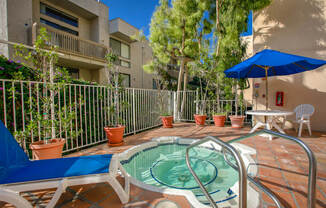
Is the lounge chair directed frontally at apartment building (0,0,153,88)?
no

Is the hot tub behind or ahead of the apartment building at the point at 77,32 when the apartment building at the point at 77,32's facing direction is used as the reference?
ahead

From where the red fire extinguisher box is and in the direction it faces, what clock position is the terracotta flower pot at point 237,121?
The terracotta flower pot is roughly at 2 o'clock from the red fire extinguisher box.

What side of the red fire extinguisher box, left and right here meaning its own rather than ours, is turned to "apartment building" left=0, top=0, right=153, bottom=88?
right

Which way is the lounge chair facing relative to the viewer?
to the viewer's right

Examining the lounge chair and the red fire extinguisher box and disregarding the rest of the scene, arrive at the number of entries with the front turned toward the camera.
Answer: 1

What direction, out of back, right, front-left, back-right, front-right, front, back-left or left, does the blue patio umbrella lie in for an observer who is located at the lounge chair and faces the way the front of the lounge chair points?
front

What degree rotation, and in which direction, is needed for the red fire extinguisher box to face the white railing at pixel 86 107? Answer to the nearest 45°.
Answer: approximately 45° to its right

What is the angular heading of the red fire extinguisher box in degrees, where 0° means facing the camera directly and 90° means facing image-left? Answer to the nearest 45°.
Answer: approximately 0°
